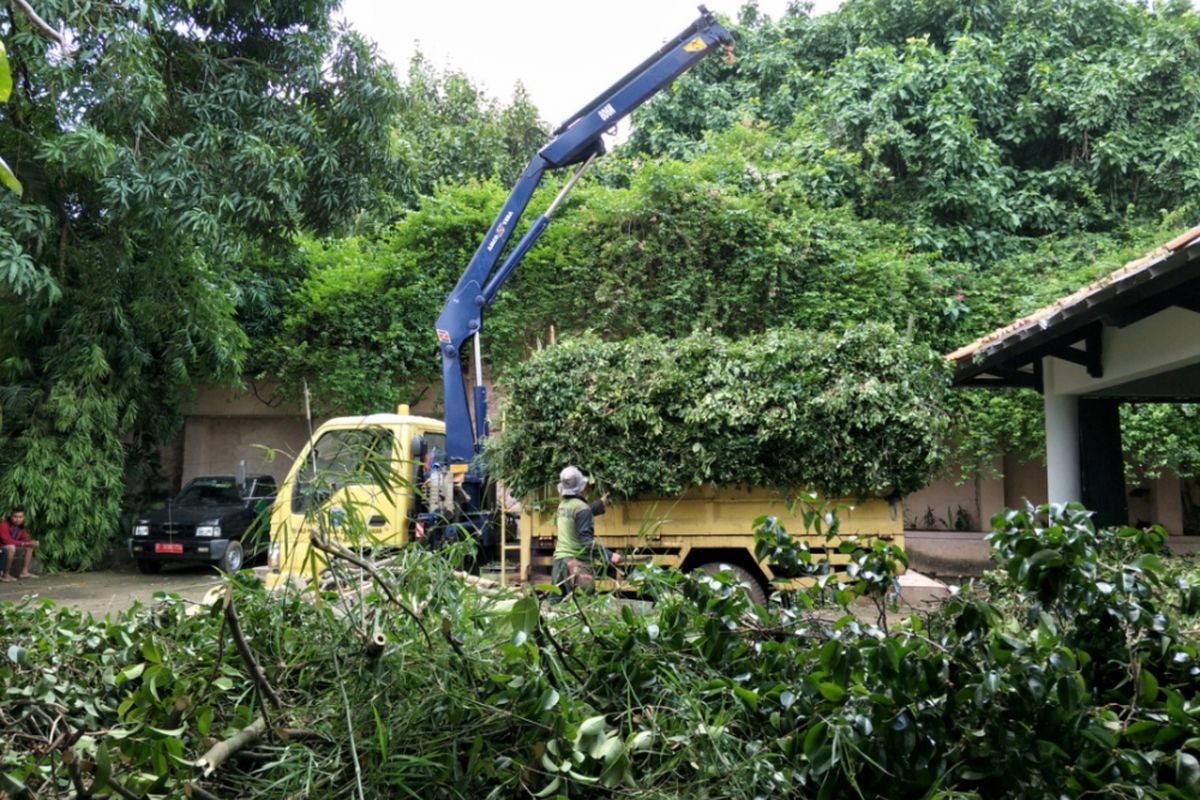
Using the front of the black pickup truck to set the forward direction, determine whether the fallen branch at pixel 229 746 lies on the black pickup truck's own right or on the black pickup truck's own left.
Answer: on the black pickup truck's own left

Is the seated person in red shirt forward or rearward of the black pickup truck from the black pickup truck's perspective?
forward

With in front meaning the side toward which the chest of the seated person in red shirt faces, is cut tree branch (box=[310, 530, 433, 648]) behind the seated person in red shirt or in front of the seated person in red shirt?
in front

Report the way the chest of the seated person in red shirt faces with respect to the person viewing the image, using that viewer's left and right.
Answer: facing the viewer and to the right of the viewer

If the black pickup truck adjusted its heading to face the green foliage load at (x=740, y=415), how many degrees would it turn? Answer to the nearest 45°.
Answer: approximately 90° to its left

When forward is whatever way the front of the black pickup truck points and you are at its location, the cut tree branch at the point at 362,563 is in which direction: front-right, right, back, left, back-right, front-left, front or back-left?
front-left

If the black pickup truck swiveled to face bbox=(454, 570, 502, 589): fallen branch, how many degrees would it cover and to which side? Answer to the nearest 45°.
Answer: approximately 45° to its left

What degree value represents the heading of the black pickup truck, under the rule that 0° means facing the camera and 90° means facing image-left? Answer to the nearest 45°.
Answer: approximately 45°

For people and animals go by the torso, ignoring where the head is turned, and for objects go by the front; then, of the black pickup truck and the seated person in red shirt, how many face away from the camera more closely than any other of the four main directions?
0
